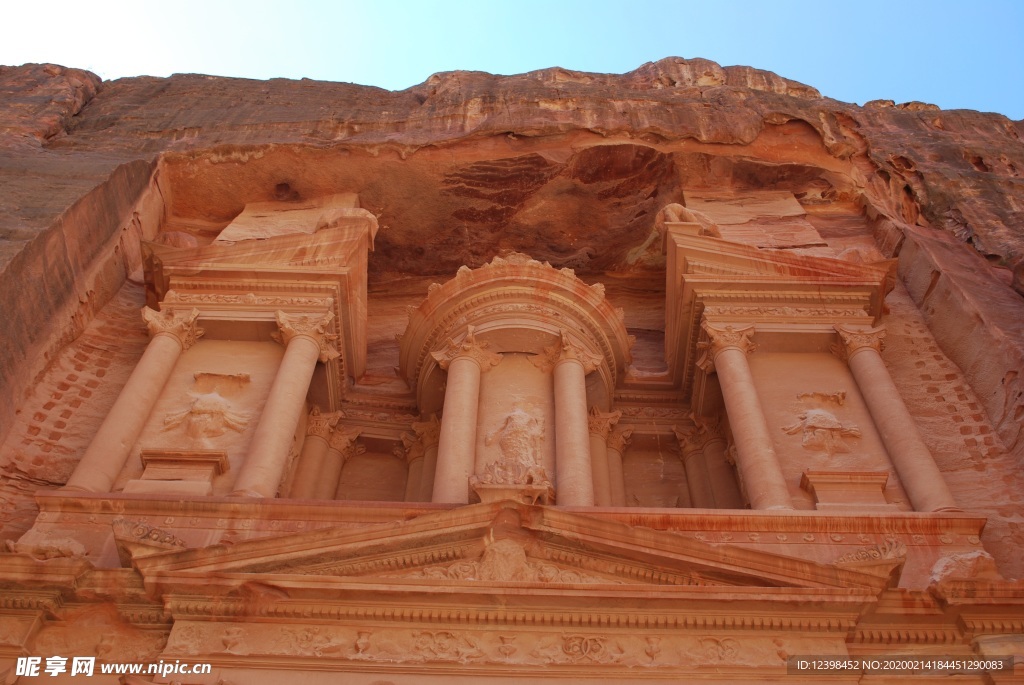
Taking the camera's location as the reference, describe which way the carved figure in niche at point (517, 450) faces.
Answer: facing the viewer

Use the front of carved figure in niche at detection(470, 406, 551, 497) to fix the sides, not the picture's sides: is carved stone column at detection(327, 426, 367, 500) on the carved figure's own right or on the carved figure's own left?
on the carved figure's own right

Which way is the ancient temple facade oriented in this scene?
toward the camera

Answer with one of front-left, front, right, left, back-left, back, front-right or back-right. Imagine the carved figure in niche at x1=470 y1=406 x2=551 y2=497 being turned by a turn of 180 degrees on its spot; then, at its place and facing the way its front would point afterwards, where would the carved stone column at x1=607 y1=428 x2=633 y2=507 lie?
front-right

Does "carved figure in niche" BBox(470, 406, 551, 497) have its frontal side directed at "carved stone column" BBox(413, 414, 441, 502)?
no
